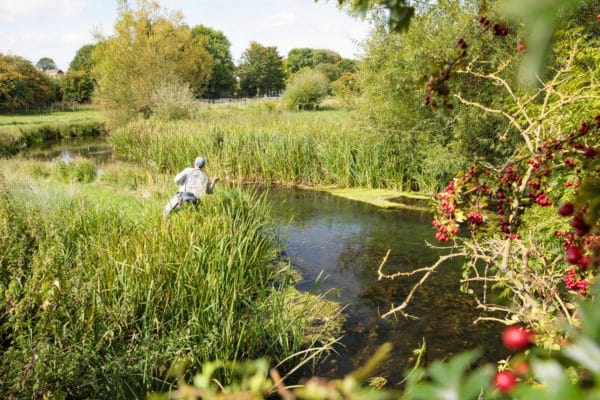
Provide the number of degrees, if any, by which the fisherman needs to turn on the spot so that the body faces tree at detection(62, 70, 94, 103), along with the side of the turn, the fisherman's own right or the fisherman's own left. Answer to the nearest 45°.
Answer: approximately 45° to the fisherman's own left

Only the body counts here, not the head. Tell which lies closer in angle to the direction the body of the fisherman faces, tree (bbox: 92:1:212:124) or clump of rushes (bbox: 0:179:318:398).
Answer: the tree

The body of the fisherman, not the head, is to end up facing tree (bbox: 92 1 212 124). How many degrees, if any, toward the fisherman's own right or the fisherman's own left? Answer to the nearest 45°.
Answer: approximately 45° to the fisherman's own left

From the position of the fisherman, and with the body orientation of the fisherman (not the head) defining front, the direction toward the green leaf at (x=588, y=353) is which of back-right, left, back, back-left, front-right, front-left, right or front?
back-right

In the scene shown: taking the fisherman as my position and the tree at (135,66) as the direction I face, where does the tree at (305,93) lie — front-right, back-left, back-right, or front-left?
front-right

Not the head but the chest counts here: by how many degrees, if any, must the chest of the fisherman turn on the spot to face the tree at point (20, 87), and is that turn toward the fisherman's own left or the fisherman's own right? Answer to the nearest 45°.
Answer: approximately 45° to the fisherman's own left

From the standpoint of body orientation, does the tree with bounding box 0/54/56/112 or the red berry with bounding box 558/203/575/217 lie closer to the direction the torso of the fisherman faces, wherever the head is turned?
the tree

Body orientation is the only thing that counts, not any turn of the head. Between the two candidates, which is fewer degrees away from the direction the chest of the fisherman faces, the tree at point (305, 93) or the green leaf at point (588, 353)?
the tree

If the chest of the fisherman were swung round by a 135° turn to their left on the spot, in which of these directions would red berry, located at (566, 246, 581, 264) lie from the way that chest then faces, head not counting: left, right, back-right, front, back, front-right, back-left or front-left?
left

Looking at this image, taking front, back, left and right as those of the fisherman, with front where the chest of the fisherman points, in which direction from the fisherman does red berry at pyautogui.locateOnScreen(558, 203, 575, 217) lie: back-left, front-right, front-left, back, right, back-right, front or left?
back-right

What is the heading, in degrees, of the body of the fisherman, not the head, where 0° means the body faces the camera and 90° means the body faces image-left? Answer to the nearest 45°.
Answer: approximately 225°

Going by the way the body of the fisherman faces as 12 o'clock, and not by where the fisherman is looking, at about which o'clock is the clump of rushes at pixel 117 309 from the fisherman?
The clump of rushes is roughly at 5 o'clock from the fisherman.
